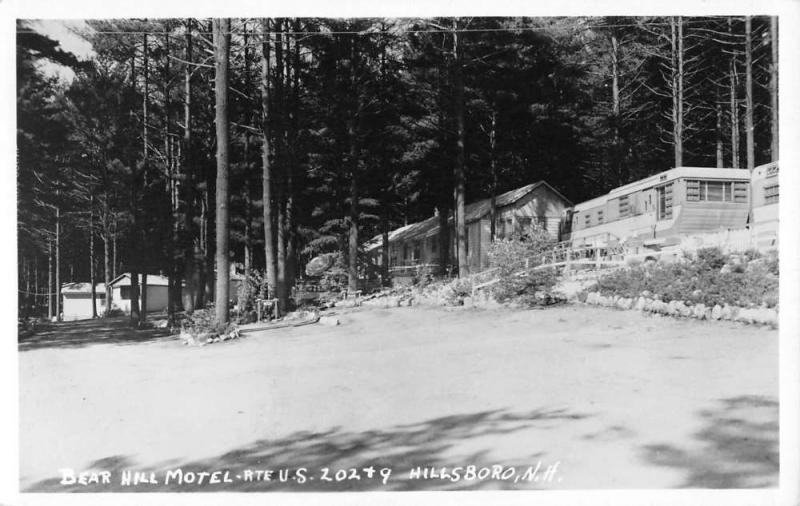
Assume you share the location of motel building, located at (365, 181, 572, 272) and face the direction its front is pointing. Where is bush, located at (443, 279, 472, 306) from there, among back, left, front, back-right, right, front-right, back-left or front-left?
front-left

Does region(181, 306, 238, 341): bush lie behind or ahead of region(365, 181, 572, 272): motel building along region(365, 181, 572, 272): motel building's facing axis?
ahead

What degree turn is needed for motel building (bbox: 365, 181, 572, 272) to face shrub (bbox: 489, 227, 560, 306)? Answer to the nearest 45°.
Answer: approximately 45° to its left

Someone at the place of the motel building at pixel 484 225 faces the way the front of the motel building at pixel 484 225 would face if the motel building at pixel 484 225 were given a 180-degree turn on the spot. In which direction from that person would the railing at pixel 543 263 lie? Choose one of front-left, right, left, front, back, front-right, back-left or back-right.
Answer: back-right

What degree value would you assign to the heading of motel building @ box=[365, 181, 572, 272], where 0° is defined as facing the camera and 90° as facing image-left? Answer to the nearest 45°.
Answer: approximately 45°

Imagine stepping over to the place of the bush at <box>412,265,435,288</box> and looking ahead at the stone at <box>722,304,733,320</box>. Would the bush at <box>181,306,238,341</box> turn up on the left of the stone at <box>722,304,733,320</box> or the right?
right

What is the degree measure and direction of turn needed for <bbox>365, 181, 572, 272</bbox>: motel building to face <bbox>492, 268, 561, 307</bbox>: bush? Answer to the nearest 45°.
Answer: approximately 45° to its left

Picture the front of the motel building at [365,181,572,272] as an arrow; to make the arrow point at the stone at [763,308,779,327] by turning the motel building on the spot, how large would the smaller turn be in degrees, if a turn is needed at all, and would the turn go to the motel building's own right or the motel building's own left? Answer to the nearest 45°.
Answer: approximately 45° to the motel building's own left

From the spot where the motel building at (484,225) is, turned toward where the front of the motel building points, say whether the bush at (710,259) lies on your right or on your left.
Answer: on your left

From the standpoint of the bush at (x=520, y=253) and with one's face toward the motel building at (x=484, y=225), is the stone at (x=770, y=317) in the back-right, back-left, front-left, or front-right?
back-right

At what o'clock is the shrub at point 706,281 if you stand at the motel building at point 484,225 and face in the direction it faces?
The shrub is roughly at 10 o'clock from the motel building.

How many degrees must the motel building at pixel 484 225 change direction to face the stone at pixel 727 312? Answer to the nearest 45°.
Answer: approximately 45° to its left

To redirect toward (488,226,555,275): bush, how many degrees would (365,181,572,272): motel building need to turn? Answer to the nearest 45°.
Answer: approximately 45° to its left
